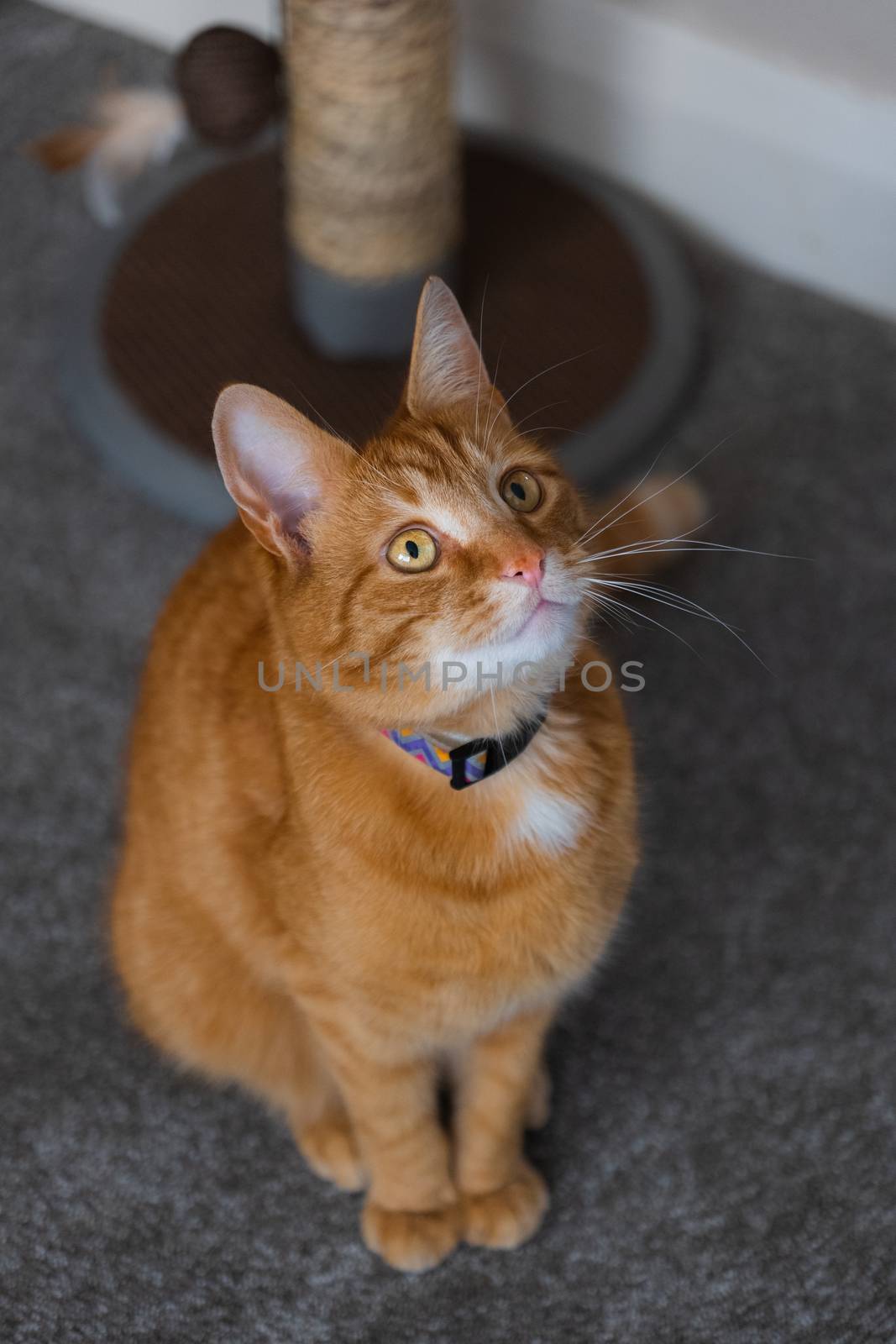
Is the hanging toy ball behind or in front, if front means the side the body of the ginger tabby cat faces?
behind

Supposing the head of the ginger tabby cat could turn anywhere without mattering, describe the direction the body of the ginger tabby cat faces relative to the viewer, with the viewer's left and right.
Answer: facing the viewer and to the right of the viewer
